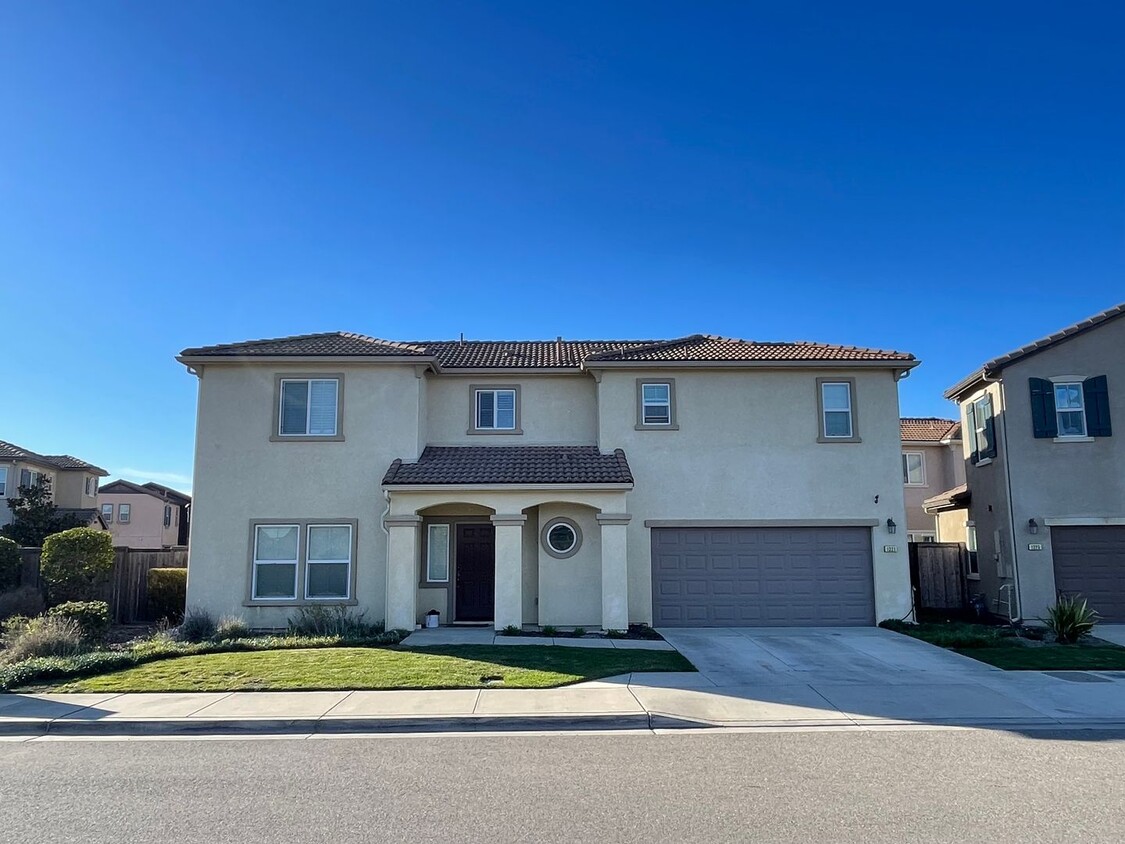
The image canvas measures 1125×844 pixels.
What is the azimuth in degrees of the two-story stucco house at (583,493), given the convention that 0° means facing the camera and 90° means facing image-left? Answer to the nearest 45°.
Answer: approximately 0°

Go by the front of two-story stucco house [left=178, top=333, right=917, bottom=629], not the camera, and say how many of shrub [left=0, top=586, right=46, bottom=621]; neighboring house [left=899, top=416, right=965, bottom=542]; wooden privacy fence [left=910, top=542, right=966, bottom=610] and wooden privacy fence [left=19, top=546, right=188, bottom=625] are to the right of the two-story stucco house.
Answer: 2

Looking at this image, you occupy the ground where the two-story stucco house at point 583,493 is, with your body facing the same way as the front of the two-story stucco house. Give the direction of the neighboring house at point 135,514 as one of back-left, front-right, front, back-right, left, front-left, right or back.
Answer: back-right

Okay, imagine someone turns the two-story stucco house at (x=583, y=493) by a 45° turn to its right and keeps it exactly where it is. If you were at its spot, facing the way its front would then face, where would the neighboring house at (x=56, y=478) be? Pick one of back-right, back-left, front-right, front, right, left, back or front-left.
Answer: right

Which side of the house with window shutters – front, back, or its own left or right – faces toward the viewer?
front

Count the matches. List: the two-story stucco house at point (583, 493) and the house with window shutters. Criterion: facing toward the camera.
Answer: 2

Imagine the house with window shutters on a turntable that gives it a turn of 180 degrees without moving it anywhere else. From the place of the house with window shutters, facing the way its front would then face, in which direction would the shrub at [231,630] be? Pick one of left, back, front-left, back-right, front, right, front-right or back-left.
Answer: back-left

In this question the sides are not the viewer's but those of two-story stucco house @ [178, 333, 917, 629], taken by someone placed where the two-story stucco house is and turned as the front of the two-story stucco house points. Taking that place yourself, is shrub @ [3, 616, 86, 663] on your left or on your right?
on your right

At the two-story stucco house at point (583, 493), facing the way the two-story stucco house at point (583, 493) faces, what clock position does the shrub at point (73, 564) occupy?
The shrub is roughly at 3 o'clock from the two-story stucco house.

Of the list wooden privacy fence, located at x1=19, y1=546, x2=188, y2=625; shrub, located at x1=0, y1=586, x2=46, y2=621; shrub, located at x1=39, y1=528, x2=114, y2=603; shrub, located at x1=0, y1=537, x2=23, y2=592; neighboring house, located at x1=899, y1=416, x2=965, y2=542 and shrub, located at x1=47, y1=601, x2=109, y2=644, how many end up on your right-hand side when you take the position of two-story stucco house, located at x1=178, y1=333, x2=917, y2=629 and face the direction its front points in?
5

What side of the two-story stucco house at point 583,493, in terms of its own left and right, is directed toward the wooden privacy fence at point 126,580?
right

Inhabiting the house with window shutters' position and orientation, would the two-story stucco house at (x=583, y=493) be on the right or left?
on its right

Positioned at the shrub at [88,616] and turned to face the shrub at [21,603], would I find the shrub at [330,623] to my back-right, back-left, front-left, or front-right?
back-right
